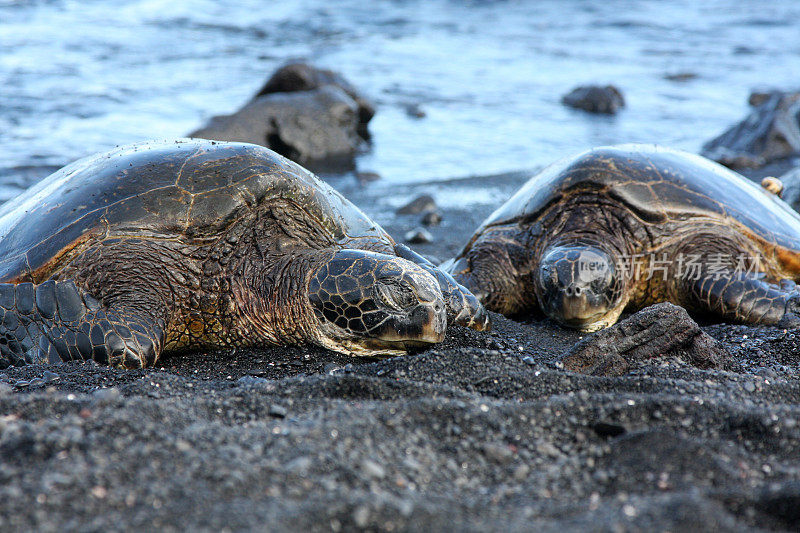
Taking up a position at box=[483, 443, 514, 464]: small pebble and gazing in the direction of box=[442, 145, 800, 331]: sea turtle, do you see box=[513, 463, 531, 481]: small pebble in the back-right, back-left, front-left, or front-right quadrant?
back-right

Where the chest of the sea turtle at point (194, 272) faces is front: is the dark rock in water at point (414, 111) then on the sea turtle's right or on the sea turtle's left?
on the sea turtle's left

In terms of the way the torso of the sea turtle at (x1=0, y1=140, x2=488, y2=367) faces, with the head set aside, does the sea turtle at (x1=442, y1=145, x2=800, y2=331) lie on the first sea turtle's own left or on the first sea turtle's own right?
on the first sea turtle's own left

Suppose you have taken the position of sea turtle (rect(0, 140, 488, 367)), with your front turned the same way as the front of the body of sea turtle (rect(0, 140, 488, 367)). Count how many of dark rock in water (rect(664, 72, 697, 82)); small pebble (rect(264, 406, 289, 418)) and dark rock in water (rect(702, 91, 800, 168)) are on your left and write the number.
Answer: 2

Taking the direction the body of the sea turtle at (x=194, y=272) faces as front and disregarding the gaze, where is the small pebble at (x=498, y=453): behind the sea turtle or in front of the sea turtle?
in front

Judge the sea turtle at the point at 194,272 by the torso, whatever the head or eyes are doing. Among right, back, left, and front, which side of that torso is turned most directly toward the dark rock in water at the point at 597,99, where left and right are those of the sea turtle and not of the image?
left

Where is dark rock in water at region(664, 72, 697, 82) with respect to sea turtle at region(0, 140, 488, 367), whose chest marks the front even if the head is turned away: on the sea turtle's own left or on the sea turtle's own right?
on the sea turtle's own left

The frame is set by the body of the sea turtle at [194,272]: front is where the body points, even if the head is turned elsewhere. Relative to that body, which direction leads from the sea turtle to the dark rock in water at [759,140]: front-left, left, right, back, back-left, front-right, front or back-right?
left

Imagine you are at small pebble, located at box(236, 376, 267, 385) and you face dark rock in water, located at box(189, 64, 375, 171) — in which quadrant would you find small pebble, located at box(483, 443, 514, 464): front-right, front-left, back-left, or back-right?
back-right

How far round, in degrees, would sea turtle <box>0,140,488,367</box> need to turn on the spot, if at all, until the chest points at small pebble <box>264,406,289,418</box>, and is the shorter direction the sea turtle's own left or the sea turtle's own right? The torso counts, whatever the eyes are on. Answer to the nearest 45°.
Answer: approximately 45° to the sea turtle's own right

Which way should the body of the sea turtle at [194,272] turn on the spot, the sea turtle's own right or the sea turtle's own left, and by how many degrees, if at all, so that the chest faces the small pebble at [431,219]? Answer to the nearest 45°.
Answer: approximately 90° to the sea turtle's own left

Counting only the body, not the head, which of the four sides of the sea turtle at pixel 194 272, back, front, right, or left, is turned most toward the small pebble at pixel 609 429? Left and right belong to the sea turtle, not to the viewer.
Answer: front

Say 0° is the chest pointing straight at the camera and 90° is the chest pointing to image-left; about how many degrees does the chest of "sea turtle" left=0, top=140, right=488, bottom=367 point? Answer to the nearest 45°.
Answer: approximately 315°
